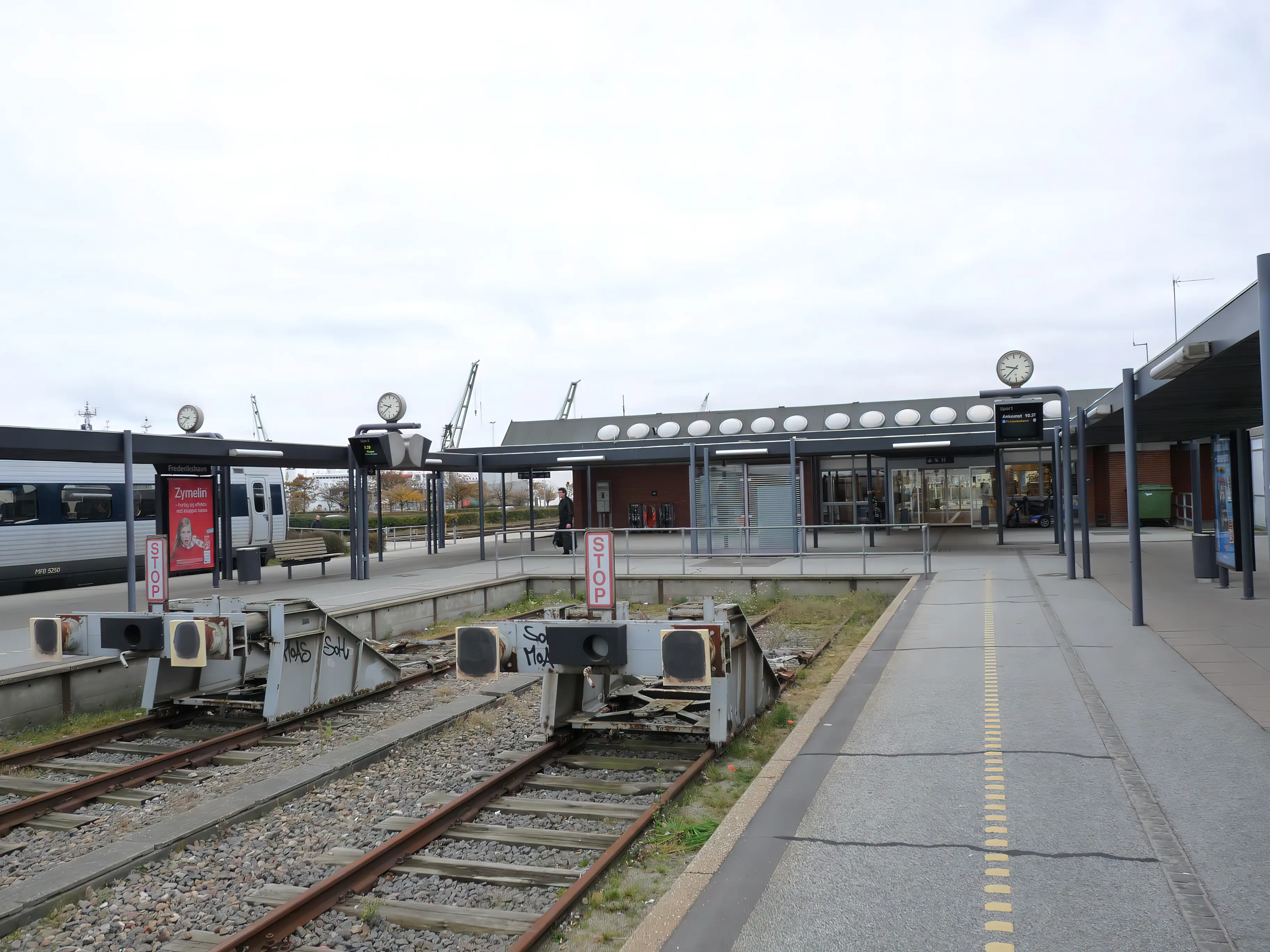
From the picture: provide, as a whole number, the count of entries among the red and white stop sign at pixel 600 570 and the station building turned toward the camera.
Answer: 2

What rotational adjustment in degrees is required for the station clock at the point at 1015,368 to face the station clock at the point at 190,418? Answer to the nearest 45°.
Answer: approximately 90° to its right

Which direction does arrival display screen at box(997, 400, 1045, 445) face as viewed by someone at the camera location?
facing the viewer

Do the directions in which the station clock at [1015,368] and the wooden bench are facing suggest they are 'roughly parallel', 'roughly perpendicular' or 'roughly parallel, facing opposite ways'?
roughly perpendicular

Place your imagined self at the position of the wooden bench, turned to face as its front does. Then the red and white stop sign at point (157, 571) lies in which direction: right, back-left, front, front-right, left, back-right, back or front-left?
front-right

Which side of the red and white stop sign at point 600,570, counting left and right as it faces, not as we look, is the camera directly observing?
front

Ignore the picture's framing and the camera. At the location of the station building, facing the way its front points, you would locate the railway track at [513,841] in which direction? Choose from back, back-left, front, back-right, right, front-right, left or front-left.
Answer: front

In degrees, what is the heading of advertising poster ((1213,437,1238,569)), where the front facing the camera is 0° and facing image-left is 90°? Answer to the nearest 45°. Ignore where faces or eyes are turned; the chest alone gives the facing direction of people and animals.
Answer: approximately 45°

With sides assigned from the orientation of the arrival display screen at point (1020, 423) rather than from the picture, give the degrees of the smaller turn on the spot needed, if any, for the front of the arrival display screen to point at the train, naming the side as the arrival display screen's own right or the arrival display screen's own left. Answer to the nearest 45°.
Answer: approximately 90° to the arrival display screen's own right
